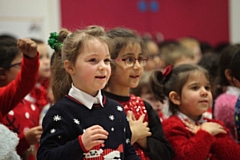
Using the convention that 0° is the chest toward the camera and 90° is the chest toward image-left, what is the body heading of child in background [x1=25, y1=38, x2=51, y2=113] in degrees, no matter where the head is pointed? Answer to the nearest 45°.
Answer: approximately 315°

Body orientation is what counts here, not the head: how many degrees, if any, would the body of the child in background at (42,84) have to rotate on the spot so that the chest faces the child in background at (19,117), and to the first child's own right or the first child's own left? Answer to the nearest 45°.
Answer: approximately 45° to the first child's own right

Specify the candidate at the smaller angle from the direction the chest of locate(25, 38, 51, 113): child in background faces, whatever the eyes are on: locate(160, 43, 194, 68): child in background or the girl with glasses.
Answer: the girl with glasses

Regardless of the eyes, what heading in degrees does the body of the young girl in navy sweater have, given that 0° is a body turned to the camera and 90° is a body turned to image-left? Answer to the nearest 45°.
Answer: approximately 315°

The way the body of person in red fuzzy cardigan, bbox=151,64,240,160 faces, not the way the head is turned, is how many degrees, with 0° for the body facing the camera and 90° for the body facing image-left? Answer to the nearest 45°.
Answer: approximately 315°
